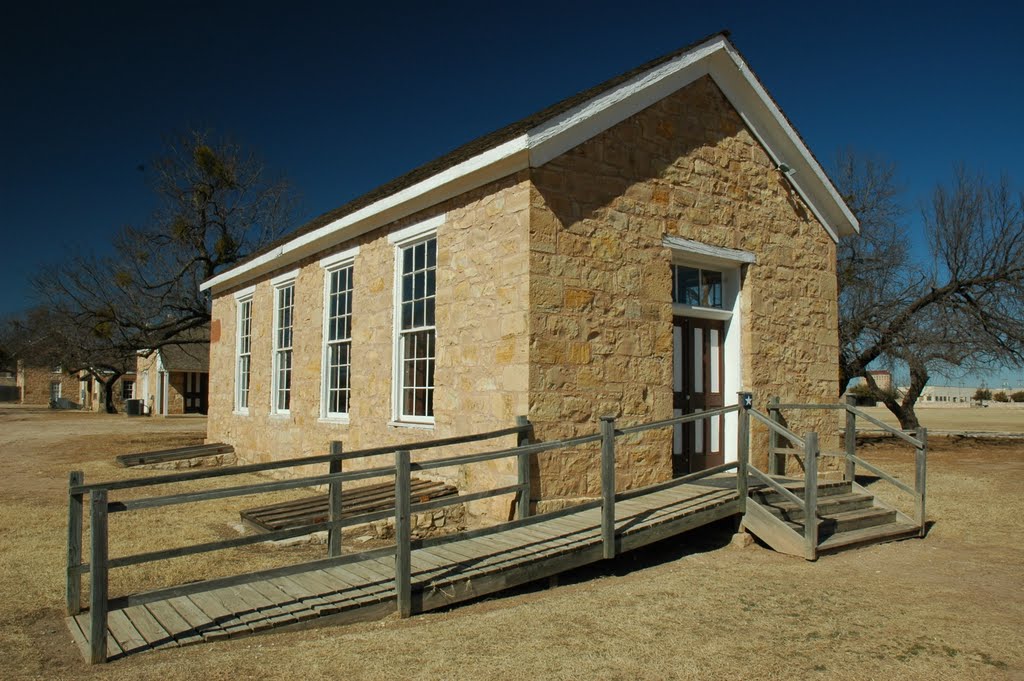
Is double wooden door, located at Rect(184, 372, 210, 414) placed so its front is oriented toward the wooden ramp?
yes

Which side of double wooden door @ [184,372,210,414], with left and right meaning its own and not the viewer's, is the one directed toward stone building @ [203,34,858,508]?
front

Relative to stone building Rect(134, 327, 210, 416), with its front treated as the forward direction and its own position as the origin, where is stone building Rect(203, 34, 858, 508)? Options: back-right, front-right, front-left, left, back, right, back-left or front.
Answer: front

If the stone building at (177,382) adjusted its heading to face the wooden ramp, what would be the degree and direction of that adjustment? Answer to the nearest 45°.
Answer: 0° — it already faces it

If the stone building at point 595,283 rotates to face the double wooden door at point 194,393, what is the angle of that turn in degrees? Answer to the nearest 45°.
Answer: approximately 180°

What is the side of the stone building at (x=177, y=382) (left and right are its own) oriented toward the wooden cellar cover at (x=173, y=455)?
front

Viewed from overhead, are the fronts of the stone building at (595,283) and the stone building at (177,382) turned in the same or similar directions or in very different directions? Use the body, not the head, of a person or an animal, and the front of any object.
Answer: same or similar directions

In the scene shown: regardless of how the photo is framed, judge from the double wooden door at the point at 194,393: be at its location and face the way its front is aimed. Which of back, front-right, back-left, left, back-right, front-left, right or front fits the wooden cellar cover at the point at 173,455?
front

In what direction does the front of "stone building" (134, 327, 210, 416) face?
toward the camera

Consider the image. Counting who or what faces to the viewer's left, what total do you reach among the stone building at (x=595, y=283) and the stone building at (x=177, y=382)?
0

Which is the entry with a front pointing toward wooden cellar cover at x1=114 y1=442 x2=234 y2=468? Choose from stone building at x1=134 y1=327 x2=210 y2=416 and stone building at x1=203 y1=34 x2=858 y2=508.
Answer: stone building at x1=134 y1=327 x2=210 y2=416

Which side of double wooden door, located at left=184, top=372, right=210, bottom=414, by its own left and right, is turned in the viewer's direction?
front

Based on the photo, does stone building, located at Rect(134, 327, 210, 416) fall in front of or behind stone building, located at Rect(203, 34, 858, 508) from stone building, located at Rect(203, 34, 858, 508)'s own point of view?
behind

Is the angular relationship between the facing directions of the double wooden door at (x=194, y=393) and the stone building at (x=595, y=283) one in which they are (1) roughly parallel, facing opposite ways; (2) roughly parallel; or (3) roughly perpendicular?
roughly parallel
